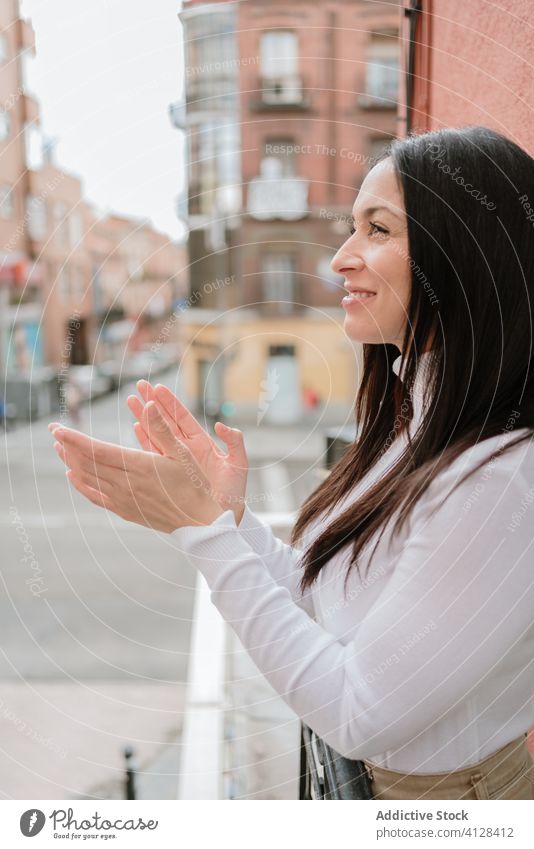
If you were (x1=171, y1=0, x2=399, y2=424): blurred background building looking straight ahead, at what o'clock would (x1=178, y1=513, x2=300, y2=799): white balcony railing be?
The white balcony railing is roughly at 12 o'clock from the blurred background building.

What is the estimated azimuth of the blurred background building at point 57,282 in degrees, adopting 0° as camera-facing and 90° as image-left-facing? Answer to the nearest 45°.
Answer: approximately 315°

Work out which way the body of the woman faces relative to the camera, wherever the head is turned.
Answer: to the viewer's left

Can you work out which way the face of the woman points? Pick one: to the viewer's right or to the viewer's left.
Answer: to the viewer's left

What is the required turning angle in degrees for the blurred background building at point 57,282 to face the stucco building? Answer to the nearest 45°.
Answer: approximately 45° to its right

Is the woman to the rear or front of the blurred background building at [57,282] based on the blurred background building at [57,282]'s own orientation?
to the front

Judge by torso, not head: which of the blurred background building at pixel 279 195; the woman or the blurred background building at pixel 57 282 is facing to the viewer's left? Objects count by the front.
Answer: the woman

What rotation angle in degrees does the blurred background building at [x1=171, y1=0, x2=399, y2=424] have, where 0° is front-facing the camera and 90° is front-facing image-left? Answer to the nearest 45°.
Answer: approximately 0°

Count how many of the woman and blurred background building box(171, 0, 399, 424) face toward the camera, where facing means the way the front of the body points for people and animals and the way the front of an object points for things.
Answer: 1

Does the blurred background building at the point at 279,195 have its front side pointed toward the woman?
yes
